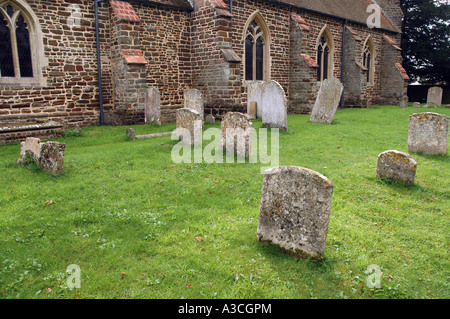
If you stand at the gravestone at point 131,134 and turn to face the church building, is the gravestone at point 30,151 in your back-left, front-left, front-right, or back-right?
back-left

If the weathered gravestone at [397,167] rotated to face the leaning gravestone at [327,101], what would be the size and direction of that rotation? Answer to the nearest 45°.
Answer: approximately 135° to its right

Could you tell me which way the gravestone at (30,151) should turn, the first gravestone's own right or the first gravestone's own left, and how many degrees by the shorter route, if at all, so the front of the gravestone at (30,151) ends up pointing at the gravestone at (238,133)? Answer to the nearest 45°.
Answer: approximately 90° to the first gravestone's own left

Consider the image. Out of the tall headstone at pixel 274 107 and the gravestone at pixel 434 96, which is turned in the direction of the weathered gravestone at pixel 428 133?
the gravestone

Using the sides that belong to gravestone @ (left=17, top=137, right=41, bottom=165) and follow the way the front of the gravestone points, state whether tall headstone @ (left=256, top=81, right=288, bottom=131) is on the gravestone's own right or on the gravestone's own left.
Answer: on the gravestone's own left

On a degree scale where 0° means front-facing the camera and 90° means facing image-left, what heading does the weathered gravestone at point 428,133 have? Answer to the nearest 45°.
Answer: approximately 0°

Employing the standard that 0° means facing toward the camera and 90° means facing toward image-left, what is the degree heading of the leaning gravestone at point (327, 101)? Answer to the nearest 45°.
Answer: approximately 0°
